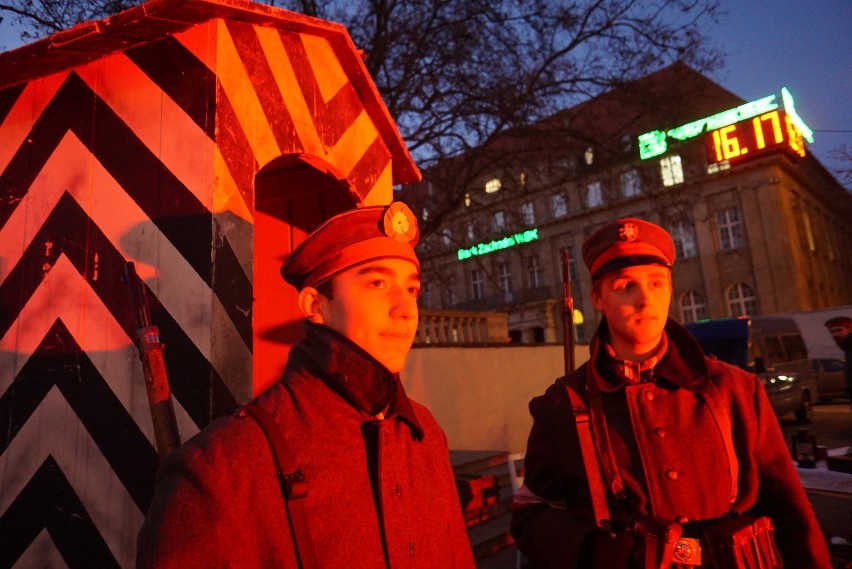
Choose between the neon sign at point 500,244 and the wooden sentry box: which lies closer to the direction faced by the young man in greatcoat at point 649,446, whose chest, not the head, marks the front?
the wooden sentry box

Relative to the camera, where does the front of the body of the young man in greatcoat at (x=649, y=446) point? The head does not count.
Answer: toward the camera

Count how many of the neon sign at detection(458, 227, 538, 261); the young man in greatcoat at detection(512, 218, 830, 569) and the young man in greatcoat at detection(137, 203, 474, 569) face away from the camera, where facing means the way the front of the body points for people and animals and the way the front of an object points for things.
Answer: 0

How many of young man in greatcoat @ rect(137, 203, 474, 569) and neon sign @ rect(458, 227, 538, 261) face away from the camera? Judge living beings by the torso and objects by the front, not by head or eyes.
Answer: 0

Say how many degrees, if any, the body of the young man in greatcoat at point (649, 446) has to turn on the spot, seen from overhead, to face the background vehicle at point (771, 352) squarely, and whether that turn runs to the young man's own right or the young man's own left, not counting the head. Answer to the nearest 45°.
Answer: approximately 180°

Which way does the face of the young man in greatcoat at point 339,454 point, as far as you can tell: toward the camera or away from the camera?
toward the camera

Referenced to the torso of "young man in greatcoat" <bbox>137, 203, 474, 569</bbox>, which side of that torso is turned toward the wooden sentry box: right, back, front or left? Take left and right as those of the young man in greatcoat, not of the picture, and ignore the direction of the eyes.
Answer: back

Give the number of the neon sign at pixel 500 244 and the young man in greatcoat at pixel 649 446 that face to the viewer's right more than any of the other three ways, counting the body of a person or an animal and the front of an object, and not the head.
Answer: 0

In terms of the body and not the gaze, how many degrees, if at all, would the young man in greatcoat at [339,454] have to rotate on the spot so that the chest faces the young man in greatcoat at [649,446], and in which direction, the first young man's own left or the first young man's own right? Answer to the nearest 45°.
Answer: approximately 45° to the first young man's own left

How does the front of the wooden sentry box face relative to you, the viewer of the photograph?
facing the viewer and to the right of the viewer

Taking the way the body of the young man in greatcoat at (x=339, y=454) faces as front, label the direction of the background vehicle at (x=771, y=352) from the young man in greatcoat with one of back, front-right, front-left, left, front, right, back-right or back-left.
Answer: left

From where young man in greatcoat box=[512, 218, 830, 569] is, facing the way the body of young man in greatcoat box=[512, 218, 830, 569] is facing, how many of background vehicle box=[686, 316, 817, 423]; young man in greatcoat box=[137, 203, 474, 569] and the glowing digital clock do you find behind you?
2

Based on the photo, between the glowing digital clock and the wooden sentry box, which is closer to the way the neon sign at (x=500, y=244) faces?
the wooden sentry box
